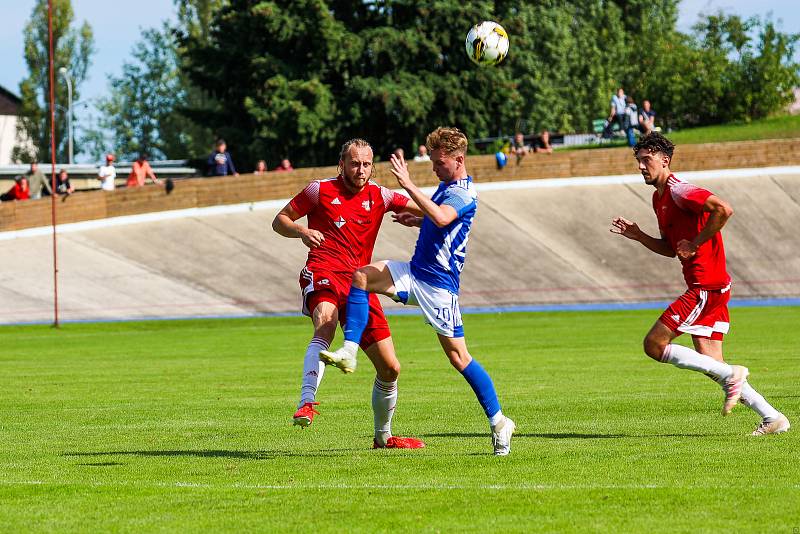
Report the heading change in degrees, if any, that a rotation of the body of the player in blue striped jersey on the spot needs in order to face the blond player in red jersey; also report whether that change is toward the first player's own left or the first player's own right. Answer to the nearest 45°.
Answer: approximately 45° to the first player's own right

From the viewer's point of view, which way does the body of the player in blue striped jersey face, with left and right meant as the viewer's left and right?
facing to the left of the viewer

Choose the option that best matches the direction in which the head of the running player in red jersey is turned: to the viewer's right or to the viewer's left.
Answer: to the viewer's left

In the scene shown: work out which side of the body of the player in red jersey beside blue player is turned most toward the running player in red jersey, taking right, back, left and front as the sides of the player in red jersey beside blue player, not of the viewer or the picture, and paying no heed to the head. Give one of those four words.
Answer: left

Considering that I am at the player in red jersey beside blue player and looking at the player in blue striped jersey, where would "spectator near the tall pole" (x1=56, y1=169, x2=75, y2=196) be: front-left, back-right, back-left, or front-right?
back-left

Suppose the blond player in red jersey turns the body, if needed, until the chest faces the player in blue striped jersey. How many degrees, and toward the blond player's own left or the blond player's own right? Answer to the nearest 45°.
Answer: approximately 45° to the blond player's own left

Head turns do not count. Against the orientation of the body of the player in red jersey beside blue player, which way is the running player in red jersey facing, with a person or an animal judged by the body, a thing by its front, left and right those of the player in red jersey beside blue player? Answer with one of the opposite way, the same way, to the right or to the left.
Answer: to the right

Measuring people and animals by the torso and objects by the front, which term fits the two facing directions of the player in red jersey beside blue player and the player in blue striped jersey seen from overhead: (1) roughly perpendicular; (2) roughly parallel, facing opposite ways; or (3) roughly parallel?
roughly perpendicular

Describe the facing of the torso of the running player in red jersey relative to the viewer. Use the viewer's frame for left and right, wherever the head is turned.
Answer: facing to the left of the viewer
